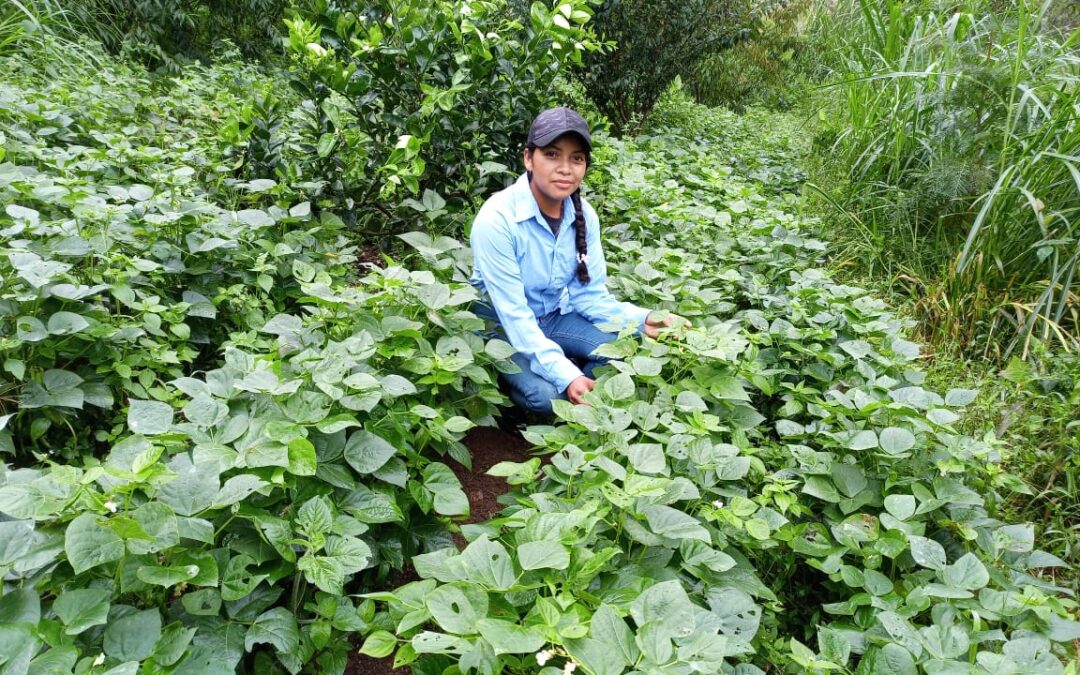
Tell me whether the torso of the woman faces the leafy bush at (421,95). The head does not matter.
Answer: no

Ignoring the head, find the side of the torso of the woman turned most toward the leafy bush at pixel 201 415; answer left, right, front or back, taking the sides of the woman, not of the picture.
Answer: right

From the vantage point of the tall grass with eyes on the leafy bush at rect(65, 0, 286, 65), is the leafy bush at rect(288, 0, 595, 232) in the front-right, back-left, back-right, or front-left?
front-left

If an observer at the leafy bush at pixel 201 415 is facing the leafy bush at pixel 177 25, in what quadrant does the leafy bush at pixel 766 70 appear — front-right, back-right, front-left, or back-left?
front-right

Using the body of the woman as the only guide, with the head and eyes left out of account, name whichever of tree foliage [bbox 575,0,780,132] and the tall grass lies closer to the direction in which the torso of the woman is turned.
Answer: the tall grass

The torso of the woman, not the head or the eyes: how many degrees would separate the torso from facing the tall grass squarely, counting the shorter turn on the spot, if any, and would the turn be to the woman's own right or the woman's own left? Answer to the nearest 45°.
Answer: approximately 90° to the woman's own left

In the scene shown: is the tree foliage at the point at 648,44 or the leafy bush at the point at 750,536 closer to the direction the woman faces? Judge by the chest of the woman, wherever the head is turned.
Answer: the leafy bush

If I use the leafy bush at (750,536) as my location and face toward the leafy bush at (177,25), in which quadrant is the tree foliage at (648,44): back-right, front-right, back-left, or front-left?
front-right

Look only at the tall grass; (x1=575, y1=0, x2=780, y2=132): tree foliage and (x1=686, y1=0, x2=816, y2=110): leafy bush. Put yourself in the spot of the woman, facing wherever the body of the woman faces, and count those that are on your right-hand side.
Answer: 0

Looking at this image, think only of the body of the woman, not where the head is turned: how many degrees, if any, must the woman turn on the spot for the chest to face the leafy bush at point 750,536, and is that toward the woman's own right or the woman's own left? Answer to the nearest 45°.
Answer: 0° — they already face it

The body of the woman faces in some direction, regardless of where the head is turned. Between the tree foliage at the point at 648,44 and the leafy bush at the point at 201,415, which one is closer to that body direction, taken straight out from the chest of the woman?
the leafy bush

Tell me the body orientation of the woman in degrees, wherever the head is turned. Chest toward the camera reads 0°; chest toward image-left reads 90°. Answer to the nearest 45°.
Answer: approximately 315°

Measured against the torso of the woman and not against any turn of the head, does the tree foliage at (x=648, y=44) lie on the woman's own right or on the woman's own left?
on the woman's own left

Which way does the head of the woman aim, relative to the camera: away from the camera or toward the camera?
toward the camera

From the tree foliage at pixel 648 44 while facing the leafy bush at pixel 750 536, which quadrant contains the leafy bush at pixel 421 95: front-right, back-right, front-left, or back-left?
front-right
